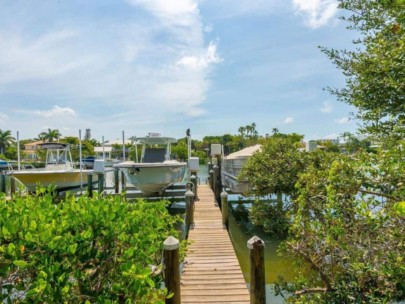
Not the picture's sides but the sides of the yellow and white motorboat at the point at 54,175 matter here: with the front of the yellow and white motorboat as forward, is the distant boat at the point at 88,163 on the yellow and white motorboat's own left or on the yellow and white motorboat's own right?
on the yellow and white motorboat's own right

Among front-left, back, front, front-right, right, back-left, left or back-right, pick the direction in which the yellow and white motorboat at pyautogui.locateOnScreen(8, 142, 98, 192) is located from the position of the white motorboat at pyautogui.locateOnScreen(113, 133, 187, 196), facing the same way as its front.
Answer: right

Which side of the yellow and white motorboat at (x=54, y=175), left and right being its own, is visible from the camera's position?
left

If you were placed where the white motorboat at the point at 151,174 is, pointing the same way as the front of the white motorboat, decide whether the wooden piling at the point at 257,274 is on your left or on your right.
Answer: on your left

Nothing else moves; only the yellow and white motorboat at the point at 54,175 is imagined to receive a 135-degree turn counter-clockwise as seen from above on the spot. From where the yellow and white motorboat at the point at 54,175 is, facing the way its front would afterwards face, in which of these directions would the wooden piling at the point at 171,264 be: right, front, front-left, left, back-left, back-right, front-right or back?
front-right

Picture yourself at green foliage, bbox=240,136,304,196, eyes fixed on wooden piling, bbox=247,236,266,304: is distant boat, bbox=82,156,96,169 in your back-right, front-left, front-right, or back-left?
back-right

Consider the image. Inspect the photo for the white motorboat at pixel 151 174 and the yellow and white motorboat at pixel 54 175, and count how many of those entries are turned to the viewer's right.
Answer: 0

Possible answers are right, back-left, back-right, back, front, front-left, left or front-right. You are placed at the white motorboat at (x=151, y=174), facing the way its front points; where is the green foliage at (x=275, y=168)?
left

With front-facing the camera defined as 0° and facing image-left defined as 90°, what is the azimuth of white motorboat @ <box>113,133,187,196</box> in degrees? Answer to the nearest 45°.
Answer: approximately 45°
